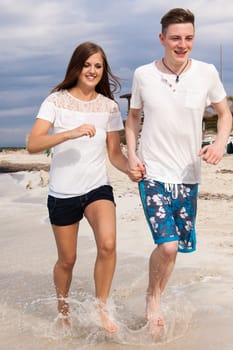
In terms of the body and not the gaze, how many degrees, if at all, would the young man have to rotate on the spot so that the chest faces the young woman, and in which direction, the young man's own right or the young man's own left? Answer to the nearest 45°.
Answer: approximately 90° to the young man's own right

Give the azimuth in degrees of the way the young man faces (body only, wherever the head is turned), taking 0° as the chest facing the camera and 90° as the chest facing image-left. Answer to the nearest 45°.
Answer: approximately 0°
